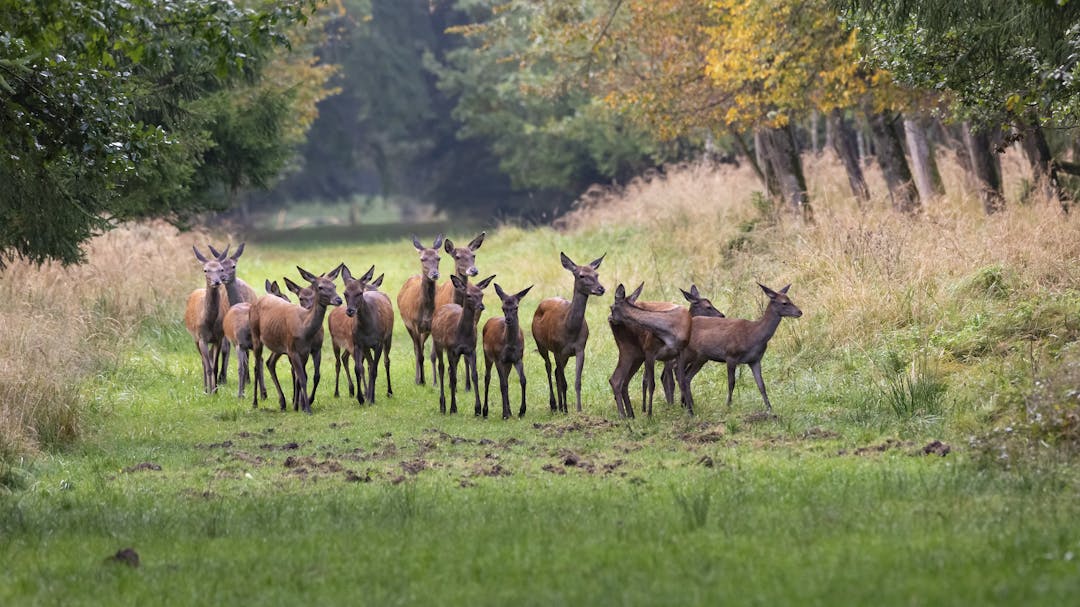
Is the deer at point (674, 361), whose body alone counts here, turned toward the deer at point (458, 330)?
no

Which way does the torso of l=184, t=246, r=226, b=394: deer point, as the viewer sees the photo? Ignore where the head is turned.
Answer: toward the camera

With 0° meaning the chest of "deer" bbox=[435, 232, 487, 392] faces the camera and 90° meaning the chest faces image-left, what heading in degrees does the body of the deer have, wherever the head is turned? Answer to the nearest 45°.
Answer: approximately 315°

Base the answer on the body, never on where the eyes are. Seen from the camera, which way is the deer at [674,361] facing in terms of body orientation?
to the viewer's right

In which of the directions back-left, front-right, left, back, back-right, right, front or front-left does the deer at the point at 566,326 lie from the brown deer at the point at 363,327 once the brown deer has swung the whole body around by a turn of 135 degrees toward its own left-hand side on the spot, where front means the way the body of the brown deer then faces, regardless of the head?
front-right

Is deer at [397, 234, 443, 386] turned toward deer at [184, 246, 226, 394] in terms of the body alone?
no

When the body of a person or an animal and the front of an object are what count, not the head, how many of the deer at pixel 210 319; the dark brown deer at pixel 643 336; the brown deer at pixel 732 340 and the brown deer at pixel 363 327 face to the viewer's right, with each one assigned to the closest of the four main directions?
1

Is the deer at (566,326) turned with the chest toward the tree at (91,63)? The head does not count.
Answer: no

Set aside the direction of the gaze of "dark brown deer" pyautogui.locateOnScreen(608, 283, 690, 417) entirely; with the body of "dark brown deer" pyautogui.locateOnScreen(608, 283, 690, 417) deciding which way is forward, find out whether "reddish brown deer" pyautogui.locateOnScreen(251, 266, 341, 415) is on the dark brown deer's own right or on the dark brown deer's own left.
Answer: on the dark brown deer's own right

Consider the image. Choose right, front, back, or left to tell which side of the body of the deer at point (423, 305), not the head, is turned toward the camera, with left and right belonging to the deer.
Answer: front

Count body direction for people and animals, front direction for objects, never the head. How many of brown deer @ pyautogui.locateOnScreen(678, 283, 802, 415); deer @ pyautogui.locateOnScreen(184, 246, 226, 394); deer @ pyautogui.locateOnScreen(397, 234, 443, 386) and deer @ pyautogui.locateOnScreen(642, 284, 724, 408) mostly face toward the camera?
2

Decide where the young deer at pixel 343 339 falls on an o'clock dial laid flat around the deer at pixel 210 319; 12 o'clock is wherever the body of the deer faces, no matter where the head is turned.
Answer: The young deer is roughly at 10 o'clock from the deer.

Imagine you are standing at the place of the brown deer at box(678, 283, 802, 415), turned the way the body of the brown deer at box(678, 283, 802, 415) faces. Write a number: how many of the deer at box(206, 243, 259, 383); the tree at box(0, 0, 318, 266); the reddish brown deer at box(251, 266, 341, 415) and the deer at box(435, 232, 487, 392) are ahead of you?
0

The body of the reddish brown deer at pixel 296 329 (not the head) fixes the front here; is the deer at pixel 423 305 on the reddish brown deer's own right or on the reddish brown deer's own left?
on the reddish brown deer's own left

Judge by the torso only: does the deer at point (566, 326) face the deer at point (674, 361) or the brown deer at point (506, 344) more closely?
the deer

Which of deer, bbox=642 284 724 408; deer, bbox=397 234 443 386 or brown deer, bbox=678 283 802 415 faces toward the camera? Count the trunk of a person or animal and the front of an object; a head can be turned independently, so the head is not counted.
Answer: deer, bbox=397 234 443 386

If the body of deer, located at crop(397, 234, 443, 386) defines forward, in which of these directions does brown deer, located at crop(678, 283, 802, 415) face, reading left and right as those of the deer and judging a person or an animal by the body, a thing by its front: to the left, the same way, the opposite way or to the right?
to the left

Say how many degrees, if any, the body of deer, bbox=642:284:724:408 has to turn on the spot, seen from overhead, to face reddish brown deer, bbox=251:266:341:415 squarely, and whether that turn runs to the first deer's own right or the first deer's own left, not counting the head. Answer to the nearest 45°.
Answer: approximately 180°
